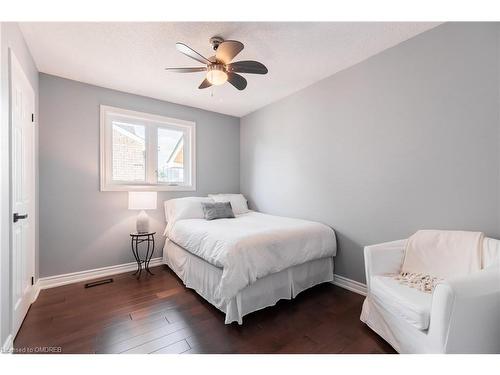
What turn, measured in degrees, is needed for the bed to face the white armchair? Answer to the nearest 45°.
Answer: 0° — it already faces it

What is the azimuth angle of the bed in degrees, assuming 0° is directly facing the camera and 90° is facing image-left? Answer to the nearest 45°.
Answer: approximately 315°

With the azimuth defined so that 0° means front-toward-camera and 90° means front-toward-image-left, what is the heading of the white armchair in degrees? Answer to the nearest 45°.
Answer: approximately 45°

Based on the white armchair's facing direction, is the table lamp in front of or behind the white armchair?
in front

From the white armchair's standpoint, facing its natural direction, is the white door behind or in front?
in front

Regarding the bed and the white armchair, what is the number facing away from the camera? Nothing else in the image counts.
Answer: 0

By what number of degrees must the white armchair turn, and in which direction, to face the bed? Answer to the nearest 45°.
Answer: approximately 45° to its right

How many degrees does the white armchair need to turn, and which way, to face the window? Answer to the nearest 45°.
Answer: approximately 45° to its right

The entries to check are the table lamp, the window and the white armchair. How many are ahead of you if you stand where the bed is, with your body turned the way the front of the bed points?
1
